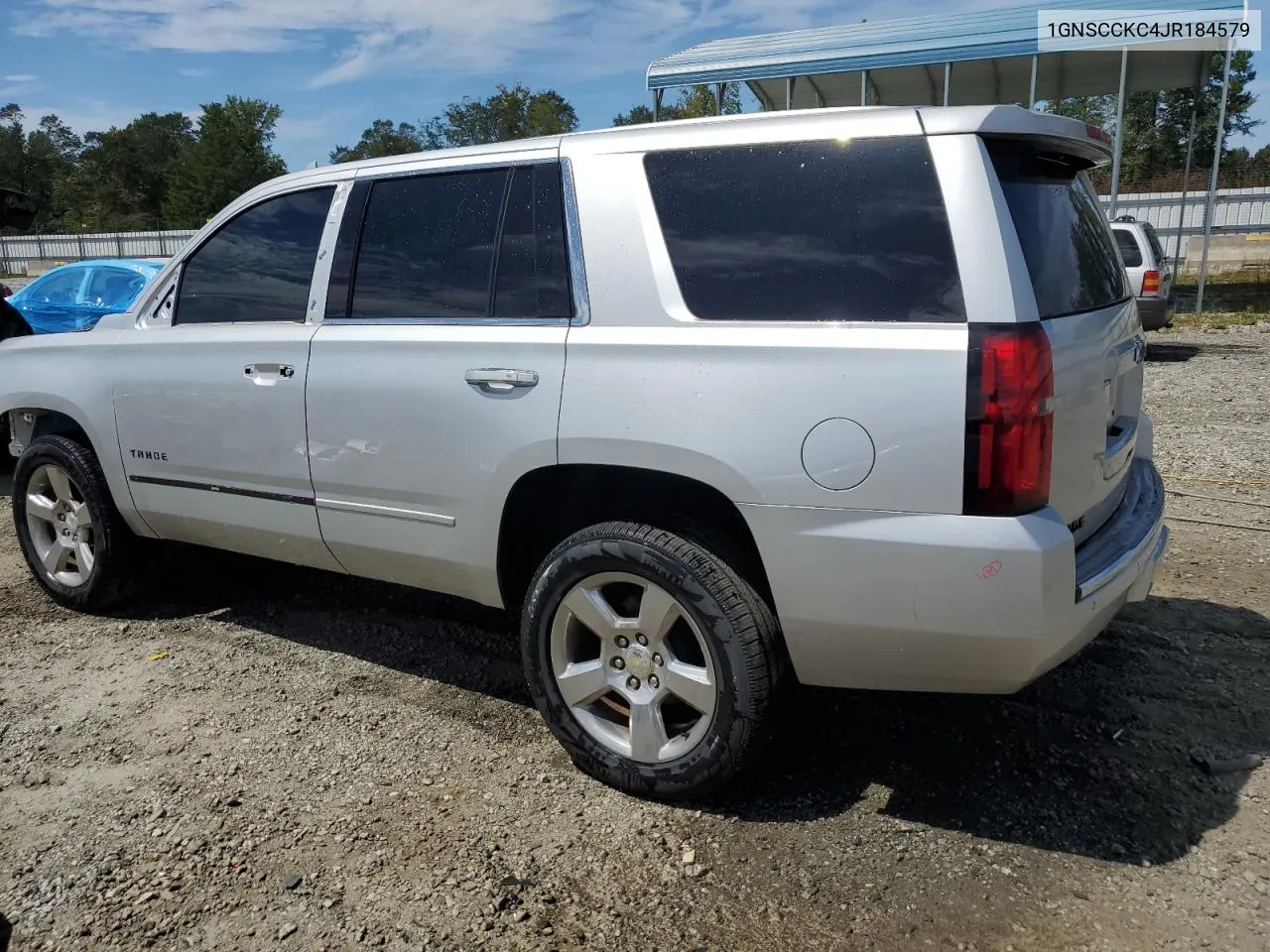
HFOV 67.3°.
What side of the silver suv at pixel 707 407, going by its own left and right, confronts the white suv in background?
right

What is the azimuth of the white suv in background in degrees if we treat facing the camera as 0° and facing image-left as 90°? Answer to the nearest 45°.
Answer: approximately 135°

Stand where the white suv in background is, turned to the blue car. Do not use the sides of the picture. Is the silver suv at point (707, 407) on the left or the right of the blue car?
left

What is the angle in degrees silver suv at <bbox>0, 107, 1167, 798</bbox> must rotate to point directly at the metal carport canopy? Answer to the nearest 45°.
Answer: approximately 90° to its right

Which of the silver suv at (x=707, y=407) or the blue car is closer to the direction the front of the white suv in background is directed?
the blue car

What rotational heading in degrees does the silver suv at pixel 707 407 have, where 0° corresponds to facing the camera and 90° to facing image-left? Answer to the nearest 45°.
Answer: approximately 135°

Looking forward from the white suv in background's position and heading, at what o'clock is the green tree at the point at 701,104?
The green tree is roughly at 12 o'clock from the white suv in background.

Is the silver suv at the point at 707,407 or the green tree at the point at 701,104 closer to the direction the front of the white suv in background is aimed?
the green tree

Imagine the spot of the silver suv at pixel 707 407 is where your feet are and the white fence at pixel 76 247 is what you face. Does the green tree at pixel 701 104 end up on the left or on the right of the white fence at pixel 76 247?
right

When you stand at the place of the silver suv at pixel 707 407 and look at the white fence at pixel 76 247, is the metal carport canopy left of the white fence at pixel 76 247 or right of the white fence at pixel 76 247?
right
